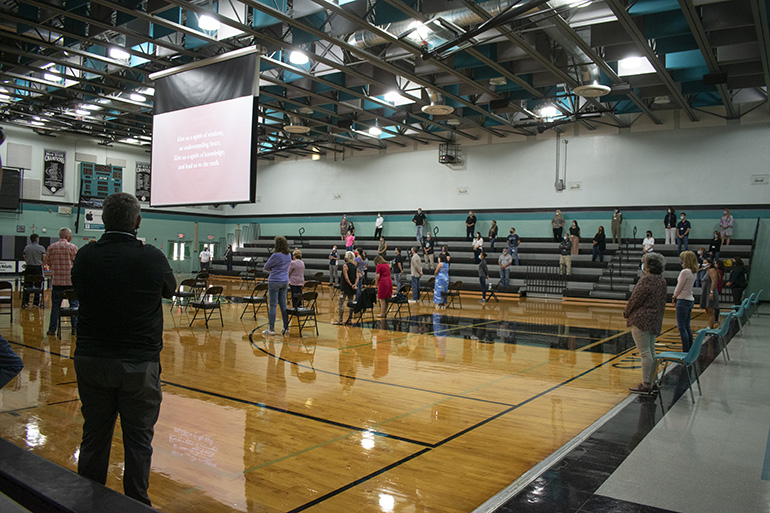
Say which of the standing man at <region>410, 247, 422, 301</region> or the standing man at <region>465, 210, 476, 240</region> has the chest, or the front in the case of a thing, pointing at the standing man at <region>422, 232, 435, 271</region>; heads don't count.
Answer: the standing man at <region>465, 210, 476, 240</region>

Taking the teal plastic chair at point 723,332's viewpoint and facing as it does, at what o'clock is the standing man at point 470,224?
The standing man is roughly at 2 o'clock from the teal plastic chair.

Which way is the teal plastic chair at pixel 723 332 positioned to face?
to the viewer's left

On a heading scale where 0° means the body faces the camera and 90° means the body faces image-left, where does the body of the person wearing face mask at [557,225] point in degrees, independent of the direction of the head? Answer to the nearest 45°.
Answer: approximately 45°

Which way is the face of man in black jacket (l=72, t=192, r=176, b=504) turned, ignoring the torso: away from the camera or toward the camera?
away from the camera

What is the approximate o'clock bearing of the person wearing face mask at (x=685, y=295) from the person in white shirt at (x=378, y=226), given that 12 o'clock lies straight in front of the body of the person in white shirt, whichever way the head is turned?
The person wearing face mask is roughly at 10 o'clock from the person in white shirt.

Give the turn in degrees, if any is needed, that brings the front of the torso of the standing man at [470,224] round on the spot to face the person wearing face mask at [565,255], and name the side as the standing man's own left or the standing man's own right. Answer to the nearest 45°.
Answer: approximately 90° to the standing man's own left

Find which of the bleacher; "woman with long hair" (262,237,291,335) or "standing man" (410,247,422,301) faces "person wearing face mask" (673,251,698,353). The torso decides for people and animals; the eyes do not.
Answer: the bleacher

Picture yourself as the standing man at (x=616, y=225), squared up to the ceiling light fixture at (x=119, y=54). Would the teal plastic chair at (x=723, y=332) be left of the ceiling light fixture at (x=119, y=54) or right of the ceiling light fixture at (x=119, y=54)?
left

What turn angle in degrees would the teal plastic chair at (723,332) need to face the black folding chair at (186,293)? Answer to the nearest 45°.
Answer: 0° — it already faces it
